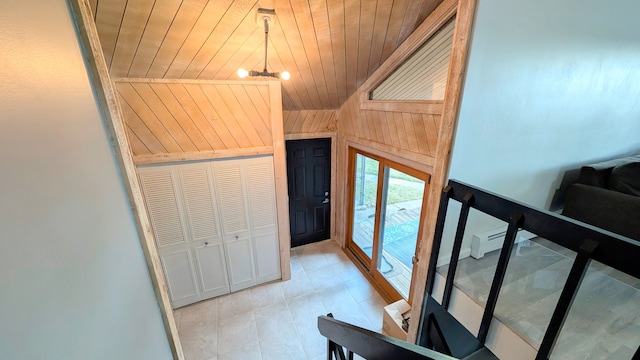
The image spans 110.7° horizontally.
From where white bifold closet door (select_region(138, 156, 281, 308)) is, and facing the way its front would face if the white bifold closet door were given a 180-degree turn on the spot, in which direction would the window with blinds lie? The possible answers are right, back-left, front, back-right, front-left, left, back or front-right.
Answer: back-right

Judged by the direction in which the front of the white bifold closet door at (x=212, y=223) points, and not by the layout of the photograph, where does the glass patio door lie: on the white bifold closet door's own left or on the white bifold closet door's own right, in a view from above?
on the white bifold closet door's own left

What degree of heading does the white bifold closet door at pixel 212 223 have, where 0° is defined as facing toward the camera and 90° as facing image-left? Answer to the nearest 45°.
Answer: approximately 0°

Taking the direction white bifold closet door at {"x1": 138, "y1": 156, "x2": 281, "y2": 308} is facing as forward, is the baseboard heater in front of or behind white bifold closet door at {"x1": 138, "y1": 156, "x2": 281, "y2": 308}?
in front
